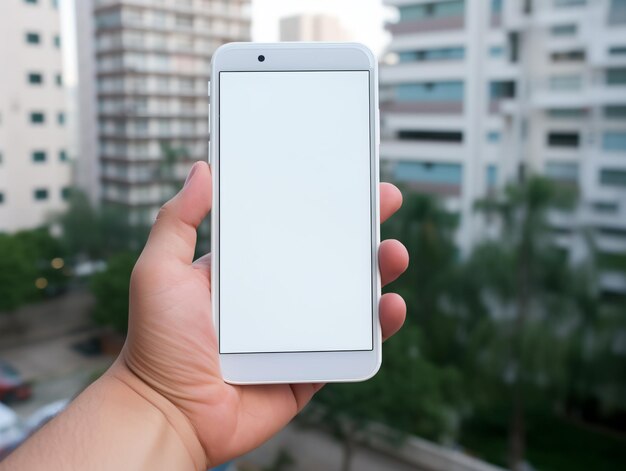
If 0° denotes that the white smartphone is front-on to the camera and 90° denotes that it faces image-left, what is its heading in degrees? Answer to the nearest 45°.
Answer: approximately 0°

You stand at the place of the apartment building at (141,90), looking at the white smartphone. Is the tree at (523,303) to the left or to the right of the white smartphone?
left

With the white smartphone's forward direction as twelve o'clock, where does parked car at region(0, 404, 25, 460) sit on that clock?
The parked car is roughly at 5 o'clock from the white smartphone.

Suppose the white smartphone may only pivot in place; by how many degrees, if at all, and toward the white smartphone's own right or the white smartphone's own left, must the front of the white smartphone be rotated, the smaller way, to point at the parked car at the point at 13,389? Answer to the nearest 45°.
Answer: approximately 135° to the white smartphone's own right

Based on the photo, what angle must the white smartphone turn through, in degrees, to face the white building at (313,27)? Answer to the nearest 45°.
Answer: approximately 180°

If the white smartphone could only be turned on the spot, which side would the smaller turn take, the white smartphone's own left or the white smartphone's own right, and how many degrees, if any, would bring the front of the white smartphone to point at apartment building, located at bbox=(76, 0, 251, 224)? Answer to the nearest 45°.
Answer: approximately 180°

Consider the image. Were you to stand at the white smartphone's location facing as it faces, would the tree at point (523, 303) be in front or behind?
behind
